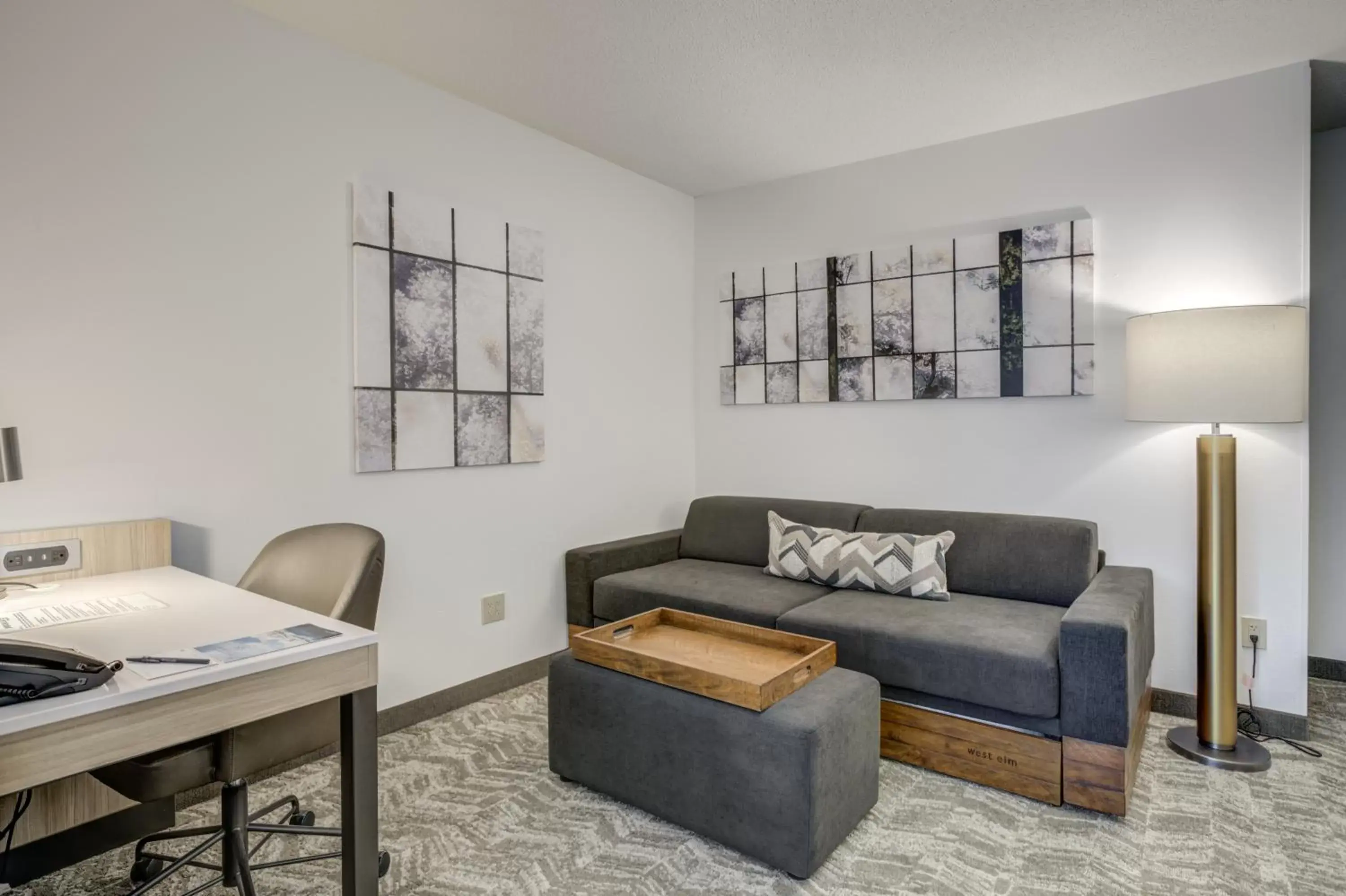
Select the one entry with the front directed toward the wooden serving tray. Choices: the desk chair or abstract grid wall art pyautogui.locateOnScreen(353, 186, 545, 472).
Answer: the abstract grid wall art

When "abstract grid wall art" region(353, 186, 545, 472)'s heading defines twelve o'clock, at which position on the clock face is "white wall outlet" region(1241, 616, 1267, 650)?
The white wall outlet is roughly at 11 o'clock from the abstract grid wall art.

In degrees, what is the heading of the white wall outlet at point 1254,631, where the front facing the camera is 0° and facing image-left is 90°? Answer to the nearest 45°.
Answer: approximately 0°

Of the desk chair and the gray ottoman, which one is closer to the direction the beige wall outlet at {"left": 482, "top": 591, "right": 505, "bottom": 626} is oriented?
the gray ottoman

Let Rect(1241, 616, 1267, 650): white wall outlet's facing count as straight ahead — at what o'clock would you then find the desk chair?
The desk chair is roughly at 1 o'clock from the white wall outlet.

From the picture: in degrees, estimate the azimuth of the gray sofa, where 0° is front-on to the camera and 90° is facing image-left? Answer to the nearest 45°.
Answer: approximately 45°

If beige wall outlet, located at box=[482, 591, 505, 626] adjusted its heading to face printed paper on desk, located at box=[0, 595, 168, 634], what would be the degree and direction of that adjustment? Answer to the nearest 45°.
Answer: approximately 90° to its right

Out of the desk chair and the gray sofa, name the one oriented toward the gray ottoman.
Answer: the gray sofa

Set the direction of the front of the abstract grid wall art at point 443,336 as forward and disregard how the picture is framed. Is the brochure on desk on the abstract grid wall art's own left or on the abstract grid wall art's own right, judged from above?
on the abstract grid wall art's own right
